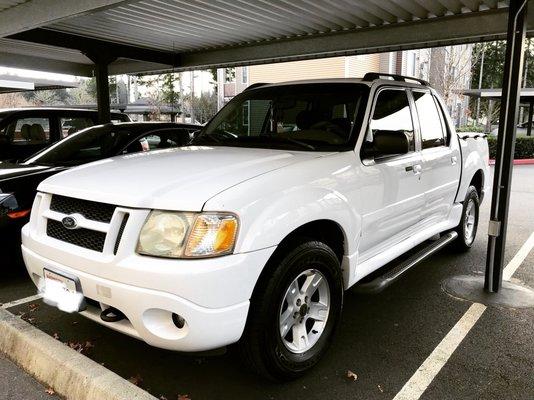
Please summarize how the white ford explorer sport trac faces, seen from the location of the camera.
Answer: facing the viewer and to the left of the viewer

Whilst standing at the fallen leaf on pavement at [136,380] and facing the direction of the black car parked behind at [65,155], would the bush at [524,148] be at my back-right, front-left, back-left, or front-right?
front-right

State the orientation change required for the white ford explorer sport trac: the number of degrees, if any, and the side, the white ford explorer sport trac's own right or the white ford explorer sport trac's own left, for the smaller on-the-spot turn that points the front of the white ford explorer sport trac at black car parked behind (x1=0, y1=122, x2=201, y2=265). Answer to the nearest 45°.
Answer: approximately 90° to the white ford explorer sport trac's own right

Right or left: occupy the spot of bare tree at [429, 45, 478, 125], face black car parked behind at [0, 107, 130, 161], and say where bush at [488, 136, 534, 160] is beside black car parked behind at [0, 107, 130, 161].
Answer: left

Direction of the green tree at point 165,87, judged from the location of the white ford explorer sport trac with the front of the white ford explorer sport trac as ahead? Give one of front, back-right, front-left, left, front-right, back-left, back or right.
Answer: back-right

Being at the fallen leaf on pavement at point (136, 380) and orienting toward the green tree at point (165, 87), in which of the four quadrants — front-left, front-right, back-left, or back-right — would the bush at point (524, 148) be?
front-right

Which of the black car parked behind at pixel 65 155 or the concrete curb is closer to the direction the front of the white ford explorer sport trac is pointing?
the concrete curb

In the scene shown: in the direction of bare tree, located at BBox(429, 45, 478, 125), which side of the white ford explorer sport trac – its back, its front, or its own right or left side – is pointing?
back
